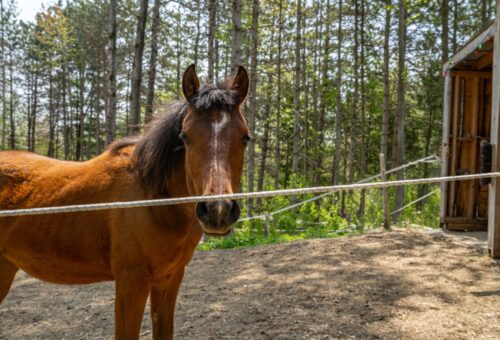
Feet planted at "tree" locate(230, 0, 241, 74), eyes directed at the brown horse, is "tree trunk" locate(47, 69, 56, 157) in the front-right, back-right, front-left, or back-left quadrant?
back-right

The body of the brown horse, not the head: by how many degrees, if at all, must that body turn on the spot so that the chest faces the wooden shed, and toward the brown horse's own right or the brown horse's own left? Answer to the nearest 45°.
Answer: approximately 90° to the brown horse's own left

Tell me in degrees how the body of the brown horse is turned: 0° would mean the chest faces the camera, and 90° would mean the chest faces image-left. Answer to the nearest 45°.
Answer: approximately 315°

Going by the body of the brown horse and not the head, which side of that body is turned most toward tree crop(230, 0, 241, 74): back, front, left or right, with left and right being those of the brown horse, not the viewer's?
left

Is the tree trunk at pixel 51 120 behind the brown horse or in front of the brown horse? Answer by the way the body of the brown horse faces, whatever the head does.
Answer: behind

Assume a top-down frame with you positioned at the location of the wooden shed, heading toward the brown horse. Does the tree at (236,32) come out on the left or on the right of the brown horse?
right

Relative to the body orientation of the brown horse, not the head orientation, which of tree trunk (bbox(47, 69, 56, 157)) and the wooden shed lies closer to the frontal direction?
the wooden shed

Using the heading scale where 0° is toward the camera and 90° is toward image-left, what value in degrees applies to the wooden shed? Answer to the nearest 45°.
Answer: approximately 45°

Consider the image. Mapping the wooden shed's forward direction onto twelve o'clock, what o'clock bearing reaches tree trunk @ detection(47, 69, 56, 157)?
The tree trunk is roughly at 2 o'clock from the wooden shed.

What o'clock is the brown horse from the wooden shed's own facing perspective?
The brown horse is roughly at 11 o'clock from the wooden shed.
